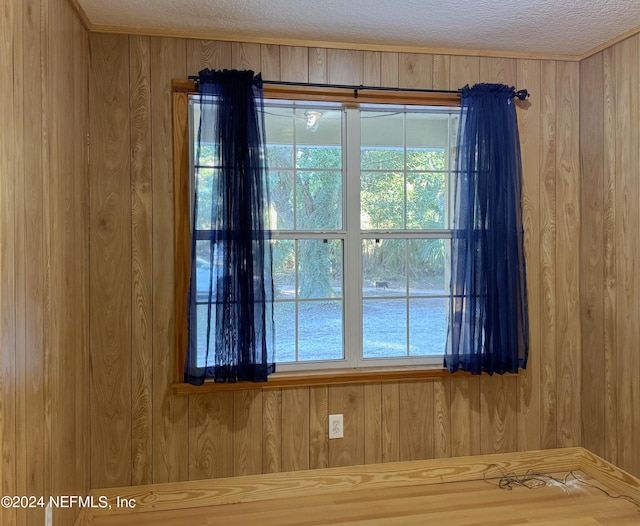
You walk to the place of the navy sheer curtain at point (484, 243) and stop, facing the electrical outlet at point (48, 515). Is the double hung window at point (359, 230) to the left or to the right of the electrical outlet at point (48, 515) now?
right

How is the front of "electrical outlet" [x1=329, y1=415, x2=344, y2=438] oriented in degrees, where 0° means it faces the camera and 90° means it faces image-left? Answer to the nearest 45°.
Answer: approximately 0°

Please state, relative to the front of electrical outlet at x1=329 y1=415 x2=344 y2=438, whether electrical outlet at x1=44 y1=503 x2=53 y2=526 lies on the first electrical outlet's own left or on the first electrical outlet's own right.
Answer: on the first electrical outlet's own right
